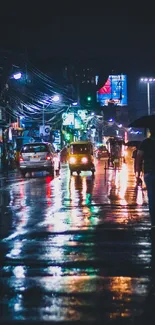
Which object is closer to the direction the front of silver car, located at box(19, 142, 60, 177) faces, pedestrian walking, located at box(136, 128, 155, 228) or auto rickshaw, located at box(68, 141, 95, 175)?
the auto rickshaw

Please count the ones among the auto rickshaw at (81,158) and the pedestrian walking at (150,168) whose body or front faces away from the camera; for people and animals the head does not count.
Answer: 1

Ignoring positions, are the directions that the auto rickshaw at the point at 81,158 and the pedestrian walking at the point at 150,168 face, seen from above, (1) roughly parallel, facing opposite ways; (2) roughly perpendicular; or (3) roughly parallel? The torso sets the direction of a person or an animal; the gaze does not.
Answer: roughly parallel, facing opposite ways

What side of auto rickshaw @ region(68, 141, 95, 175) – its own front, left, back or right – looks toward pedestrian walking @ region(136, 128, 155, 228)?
front

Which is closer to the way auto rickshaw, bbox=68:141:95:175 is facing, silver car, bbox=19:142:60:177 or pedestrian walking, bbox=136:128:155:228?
the pedestrian walking

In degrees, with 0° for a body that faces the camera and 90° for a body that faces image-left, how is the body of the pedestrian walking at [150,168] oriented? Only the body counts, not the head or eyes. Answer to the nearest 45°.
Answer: approximately 180°

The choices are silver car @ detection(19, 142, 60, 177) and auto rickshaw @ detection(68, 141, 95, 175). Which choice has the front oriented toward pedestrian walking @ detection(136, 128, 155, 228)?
the auto rickshaw

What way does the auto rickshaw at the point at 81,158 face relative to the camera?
toward the camera

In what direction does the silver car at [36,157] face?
away from the camera
